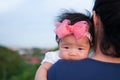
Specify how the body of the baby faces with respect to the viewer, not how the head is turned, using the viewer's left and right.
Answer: facing the viewer

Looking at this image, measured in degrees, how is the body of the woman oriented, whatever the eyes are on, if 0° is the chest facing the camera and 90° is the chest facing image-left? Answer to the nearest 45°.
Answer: approximately 180°
